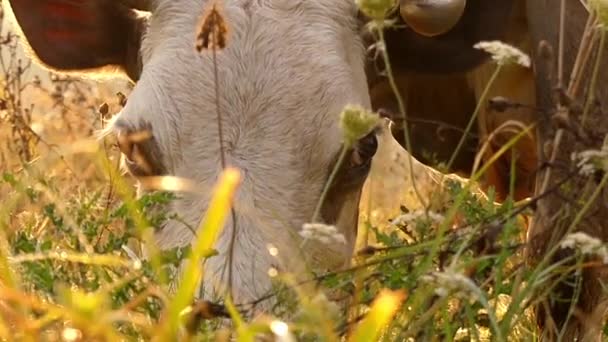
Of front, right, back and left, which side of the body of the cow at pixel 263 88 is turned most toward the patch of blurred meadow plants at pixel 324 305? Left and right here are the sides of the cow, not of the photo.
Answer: front

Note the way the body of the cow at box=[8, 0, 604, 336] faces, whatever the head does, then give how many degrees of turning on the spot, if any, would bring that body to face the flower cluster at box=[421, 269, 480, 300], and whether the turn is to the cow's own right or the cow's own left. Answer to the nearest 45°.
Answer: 0° — it already faces it

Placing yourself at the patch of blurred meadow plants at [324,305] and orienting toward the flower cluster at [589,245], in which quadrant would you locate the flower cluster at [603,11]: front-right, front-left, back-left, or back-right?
front-left

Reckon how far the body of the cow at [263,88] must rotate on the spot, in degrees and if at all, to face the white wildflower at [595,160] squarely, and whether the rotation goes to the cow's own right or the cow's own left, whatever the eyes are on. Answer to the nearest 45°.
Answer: approximately 45° to the cow's own left

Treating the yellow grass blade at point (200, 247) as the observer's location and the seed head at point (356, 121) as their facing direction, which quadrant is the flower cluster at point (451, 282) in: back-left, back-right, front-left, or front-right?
front-right

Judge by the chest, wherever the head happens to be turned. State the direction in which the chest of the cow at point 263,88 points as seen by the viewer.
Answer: toward the camera

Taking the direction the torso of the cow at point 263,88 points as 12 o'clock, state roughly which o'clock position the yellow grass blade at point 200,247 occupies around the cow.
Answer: The yellow grass blade is roughly at 12 o'clock from the cow.

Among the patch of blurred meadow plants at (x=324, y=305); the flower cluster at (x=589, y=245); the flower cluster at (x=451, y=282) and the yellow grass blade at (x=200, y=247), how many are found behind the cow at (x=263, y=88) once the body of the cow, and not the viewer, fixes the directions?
0

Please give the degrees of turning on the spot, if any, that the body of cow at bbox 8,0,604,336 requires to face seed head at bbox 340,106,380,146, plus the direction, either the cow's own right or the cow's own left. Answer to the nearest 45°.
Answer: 0° — it already faces it
